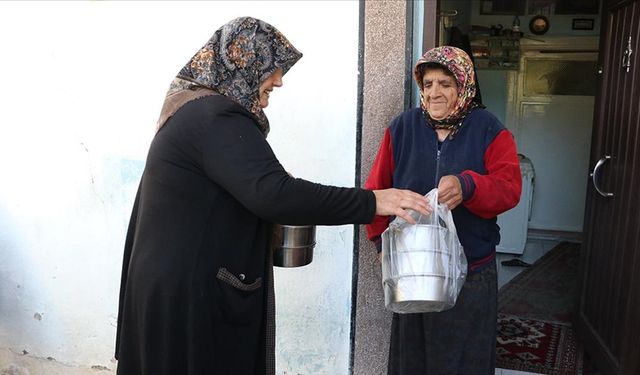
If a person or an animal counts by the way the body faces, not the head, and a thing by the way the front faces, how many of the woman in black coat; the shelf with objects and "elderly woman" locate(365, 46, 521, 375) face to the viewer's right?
1

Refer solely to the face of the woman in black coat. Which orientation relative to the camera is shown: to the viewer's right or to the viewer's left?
to the viewer's right

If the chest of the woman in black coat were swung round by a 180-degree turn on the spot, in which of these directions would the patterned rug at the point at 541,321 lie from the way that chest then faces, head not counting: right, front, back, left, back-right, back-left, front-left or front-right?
back-right

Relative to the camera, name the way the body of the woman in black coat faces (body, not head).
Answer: to the viewer's right

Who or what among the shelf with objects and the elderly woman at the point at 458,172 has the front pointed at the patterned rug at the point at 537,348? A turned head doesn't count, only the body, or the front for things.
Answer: the shelf with objects

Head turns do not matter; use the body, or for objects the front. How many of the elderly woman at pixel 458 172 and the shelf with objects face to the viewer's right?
0

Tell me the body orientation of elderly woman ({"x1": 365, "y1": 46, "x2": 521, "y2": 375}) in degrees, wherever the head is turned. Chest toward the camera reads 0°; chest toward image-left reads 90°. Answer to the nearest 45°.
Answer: approximately 0°

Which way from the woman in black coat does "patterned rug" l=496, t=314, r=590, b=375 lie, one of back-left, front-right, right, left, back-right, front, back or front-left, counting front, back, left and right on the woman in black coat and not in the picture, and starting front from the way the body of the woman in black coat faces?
front-left

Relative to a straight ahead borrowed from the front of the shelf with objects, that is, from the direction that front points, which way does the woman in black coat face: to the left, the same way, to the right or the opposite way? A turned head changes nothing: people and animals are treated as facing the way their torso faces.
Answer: to the left

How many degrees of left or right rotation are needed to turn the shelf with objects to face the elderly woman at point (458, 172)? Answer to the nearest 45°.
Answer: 0° — it already faces them

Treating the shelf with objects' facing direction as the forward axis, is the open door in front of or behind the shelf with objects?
in front
